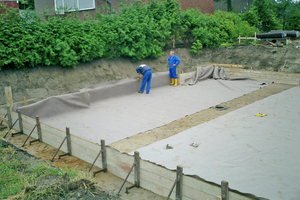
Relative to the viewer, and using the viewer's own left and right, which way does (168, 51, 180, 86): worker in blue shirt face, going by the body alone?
facing the viewer and to the left of the viewer

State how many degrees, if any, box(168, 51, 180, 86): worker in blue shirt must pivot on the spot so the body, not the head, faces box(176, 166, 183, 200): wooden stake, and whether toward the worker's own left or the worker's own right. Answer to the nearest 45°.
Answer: approximately 45° to the worker's own left

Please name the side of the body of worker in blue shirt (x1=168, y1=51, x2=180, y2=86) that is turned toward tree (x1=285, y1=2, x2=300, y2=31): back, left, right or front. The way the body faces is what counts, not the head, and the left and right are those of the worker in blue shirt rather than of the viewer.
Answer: back

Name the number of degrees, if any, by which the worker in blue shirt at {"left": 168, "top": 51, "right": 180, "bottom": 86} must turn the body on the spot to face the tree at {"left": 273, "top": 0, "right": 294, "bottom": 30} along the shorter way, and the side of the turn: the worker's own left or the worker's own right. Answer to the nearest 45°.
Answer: approximately 180°

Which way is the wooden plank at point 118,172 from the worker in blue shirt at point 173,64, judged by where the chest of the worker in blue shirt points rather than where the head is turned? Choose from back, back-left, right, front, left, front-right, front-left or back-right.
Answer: front-left

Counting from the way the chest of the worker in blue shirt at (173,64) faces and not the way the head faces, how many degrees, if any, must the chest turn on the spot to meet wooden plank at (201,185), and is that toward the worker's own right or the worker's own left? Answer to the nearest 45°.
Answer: approximately 45° to the worker's own left

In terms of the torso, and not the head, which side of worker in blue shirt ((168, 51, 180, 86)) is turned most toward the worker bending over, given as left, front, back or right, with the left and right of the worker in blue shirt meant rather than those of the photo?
front
